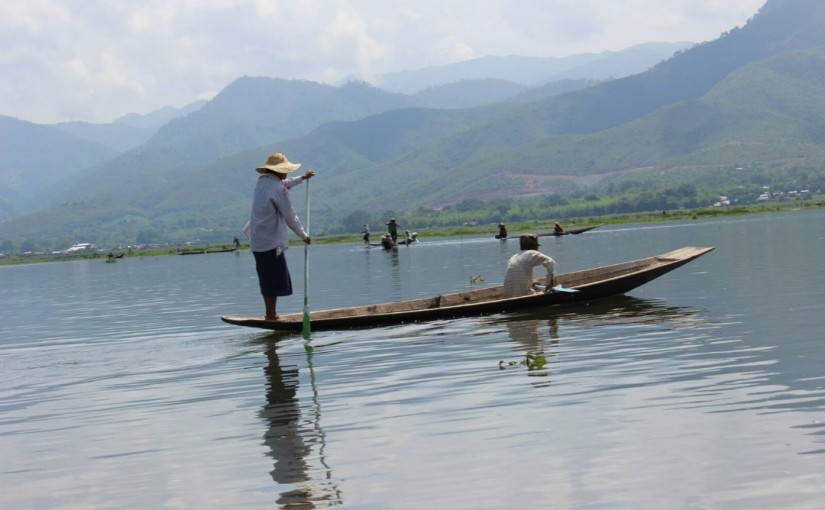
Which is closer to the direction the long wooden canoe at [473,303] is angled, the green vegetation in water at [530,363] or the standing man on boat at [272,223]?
the green vegetation in water

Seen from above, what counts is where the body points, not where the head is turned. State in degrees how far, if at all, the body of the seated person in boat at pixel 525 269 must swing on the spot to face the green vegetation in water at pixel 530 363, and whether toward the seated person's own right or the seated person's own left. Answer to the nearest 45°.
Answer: approximately 135° to the seated person's own right

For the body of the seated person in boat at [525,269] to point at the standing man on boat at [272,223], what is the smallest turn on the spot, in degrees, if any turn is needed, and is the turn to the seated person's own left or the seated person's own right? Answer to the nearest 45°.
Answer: approximately 180°

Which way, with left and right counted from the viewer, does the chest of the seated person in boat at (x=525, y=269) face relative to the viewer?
facing away from the viewer and to the right of the viewer

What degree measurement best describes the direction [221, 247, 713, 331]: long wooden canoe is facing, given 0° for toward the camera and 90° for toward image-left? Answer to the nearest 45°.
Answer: approximately 270°

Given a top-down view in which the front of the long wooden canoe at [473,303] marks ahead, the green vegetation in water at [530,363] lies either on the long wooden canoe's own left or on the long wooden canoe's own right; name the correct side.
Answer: on the long wooden canoe's own right
